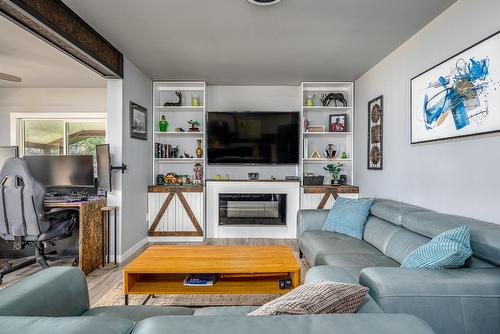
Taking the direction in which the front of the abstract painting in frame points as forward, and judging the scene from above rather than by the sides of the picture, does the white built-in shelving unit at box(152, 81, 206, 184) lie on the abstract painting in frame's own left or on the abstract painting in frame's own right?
on the abstract painting in frame's own right

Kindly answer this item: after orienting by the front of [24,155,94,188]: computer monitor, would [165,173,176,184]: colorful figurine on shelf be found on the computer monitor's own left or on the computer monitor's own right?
on the computer monitor's own left

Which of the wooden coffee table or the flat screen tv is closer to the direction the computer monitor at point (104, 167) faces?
the wooden coffee table

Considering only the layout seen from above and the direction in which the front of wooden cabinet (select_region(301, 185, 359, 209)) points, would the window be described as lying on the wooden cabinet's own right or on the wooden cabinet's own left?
on the wooden cabinet's own right

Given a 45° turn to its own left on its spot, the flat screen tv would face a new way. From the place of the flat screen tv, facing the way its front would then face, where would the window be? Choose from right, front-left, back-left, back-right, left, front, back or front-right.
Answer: back-right

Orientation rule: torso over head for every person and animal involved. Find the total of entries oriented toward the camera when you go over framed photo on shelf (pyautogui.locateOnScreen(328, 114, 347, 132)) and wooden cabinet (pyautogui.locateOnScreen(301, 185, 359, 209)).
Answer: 2
